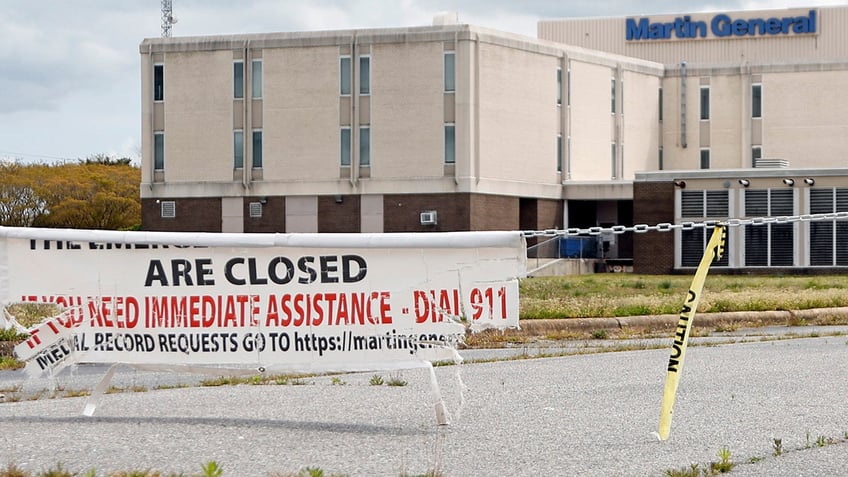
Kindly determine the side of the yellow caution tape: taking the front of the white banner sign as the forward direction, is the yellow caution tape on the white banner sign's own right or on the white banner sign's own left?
on the white banner sign's own left

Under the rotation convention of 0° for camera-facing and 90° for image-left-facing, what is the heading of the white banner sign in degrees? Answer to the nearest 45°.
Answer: approximately 0°
